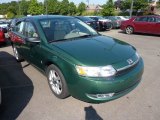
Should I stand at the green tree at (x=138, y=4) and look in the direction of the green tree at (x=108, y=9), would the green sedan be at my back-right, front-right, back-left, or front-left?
front-left

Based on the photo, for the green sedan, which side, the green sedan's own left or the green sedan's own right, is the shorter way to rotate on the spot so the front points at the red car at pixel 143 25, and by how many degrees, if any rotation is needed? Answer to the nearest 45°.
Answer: approximately 90° to the green sedan's own left

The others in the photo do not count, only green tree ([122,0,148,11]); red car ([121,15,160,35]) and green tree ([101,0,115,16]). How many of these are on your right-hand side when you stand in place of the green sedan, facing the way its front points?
0

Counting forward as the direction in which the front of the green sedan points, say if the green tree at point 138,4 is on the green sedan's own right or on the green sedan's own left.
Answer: on the green sedan's own left

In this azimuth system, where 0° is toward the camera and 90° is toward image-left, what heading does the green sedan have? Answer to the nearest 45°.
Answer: approximately 315°

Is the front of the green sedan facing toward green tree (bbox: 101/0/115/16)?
no
